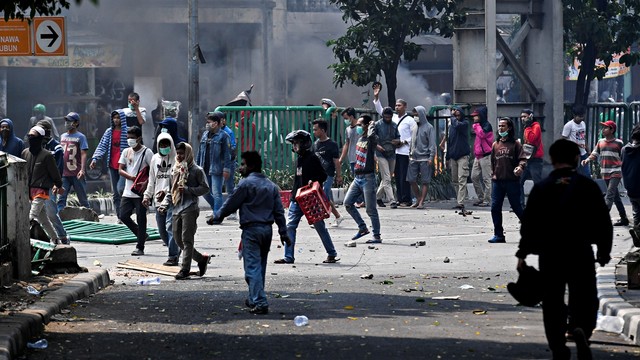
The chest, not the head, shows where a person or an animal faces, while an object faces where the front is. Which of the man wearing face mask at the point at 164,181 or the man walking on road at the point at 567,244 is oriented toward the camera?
the man wearing face mask

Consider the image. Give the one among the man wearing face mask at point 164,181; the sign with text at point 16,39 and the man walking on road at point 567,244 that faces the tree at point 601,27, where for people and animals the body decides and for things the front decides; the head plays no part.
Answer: the man walking on road

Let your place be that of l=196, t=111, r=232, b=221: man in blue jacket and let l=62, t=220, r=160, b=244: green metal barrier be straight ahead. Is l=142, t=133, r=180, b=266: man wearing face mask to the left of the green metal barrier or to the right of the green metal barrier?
left

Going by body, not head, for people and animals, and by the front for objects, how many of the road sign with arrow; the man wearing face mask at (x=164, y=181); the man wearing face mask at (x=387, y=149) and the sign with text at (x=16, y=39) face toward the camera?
4

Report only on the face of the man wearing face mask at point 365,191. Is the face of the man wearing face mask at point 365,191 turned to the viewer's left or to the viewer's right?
to the viewer's left

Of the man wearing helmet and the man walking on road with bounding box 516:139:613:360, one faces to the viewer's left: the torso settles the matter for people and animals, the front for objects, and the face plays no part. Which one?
the man wearing helmet

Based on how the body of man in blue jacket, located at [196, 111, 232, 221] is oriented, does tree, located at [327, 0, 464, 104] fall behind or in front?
behind

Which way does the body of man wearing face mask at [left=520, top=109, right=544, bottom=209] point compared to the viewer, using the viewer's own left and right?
facing the viewer and to the left of the viewer

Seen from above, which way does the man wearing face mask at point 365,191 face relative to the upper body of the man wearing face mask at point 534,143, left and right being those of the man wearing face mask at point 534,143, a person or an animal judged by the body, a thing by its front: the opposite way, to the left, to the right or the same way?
the same way

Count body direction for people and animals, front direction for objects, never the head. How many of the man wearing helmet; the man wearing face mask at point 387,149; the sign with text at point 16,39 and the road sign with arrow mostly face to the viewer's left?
1

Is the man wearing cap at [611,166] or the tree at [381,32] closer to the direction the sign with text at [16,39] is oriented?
the man wearing cap

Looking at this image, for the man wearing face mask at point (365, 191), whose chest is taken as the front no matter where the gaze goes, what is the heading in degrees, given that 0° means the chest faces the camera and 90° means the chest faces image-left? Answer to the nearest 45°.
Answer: approximately 45°

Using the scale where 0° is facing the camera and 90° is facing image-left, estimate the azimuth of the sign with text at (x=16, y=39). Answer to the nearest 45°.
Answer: approximately 0°

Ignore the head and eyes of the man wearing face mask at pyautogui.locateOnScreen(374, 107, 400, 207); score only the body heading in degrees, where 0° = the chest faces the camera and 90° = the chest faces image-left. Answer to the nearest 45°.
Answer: approximately 0°

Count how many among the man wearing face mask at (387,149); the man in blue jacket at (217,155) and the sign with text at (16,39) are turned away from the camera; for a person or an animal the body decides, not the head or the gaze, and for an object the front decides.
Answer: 0

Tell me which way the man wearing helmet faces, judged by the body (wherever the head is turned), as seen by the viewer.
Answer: to the viewer's left

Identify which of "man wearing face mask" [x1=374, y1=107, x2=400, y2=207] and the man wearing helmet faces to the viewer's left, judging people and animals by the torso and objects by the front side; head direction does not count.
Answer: the man wearing helmet

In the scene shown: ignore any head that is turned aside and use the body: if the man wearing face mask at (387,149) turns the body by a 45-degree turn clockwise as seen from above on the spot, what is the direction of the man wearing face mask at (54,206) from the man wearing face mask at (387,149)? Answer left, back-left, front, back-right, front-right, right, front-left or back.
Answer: front
